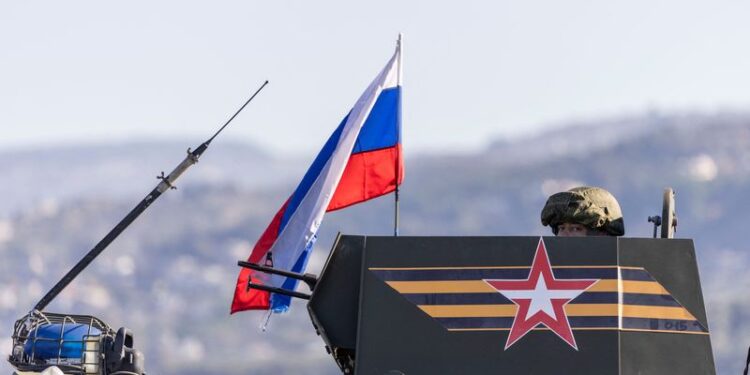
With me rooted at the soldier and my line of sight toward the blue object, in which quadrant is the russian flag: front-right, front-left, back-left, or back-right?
front-right

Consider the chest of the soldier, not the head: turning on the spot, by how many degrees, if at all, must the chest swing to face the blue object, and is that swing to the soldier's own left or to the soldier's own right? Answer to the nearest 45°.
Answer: approximately 45° to the soldier's own right

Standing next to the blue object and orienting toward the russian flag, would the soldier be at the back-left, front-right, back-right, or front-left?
front-right

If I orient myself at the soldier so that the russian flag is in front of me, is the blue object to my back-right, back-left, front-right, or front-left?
front-left

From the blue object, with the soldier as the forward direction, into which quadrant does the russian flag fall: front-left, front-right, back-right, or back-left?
front-left

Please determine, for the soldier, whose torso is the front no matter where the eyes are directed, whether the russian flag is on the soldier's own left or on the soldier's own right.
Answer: on the soldier's own right
